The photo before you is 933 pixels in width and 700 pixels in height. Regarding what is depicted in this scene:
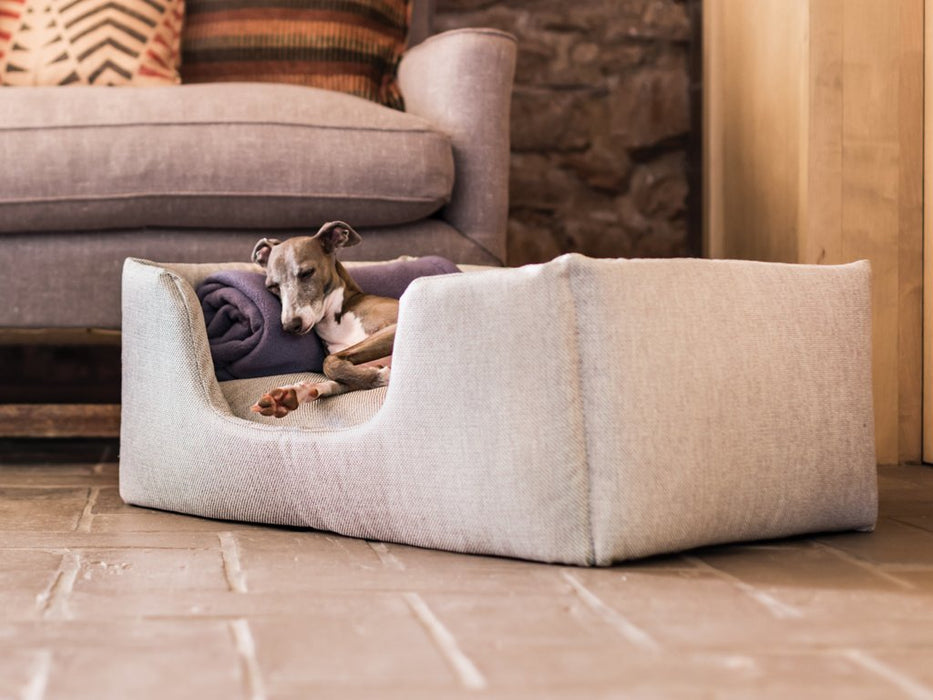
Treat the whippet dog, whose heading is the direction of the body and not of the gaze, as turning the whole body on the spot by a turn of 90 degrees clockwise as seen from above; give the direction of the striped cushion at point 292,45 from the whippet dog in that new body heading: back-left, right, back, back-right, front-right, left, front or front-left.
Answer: front-right

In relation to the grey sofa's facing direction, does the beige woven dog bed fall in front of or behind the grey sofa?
in front

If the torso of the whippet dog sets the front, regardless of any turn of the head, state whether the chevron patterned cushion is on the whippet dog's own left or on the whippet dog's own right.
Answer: on the whippet dog's own right

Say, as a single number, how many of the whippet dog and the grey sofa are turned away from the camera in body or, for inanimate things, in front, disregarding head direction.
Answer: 0

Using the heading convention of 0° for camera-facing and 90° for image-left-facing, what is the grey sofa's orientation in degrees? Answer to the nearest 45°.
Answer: approximately 0°

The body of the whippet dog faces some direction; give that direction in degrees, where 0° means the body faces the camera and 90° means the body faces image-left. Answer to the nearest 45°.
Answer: approximately 45°
